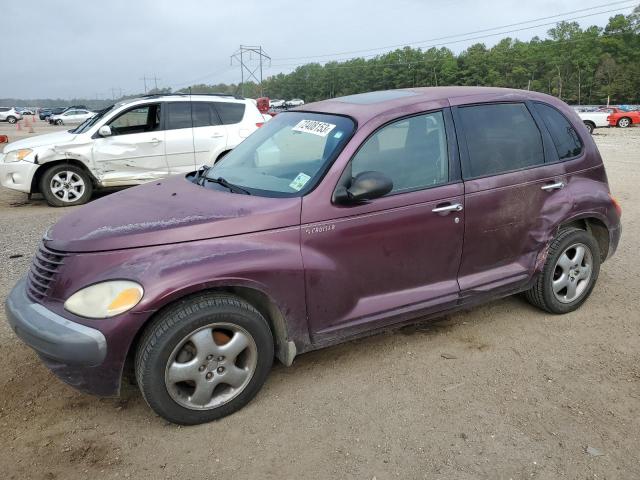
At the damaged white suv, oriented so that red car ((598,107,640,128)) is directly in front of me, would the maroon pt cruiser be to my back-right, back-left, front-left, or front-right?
back-right

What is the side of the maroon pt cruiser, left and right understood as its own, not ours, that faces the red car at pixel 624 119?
back

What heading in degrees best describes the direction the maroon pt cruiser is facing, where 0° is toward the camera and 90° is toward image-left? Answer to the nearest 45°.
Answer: approximately 45°
